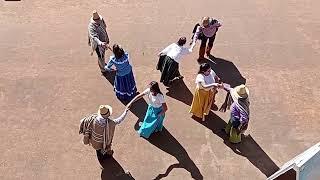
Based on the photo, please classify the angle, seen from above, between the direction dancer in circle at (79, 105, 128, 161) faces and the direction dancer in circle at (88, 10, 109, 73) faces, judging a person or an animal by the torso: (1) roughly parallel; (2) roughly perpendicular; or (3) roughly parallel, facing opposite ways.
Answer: roughly perpendicular

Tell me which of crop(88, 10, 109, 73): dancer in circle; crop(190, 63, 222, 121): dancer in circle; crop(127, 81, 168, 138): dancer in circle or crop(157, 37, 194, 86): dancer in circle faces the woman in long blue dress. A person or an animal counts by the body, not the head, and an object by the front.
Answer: crop(88, 10, 109, 73): dancer in circle

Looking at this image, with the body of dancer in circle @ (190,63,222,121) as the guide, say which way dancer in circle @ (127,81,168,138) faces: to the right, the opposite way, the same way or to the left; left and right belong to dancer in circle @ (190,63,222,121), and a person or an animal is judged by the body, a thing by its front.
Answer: to the right
